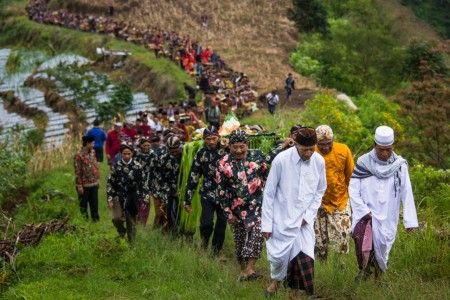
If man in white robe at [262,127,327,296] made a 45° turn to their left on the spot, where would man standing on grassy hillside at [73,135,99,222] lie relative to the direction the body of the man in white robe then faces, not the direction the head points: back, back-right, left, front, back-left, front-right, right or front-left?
back

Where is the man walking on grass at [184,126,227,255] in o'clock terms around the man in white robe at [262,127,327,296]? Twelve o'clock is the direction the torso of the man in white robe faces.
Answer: The man walking on grass is roughly at 5 o'clock from the man in white robe.

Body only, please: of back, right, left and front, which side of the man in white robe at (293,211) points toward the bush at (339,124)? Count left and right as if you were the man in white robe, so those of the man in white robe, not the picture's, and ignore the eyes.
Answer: back

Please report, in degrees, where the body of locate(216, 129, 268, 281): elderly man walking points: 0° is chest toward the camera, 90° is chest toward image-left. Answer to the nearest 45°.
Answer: approximately 0°

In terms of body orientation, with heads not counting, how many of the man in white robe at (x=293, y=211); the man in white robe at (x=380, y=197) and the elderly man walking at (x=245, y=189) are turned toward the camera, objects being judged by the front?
3

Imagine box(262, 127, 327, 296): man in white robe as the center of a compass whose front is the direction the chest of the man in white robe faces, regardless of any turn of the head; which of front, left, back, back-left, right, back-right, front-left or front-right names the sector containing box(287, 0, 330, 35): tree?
back

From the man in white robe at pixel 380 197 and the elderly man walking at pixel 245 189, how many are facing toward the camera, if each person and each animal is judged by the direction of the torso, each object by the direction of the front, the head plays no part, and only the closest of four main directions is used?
2

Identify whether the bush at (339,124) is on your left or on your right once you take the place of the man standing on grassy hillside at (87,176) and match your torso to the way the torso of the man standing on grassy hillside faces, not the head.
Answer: on your left

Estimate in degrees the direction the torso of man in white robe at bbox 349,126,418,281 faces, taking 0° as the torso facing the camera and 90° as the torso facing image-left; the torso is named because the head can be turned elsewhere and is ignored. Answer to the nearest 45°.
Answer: approximately 0°

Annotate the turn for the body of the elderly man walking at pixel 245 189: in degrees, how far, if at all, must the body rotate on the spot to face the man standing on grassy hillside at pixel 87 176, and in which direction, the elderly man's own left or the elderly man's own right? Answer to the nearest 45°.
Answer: approximately 135° to the elderly man's own right
